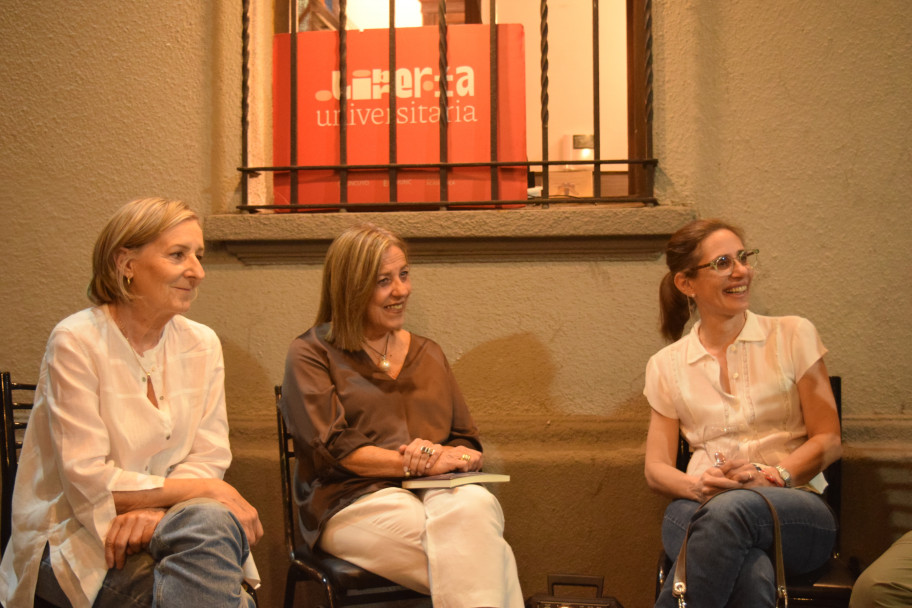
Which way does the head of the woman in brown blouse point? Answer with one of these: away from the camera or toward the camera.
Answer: toward the camera

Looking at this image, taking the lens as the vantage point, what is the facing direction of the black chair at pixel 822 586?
facing the viewer

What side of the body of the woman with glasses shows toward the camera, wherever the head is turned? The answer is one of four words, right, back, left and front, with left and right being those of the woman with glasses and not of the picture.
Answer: front

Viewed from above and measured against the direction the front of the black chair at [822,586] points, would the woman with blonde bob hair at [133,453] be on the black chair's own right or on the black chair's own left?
on the black chair's own right

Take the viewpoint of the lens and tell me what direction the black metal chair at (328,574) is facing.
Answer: facing the viewer and to the right of the viewer

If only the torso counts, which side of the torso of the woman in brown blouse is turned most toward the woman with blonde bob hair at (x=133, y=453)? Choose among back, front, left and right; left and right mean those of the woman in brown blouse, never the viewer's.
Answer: right

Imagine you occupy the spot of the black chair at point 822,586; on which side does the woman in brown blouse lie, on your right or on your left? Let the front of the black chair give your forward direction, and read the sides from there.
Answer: on your right

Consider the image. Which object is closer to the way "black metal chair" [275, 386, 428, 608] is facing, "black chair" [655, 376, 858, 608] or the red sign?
the black chair

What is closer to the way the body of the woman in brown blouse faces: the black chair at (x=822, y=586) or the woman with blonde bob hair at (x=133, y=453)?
the black chair
